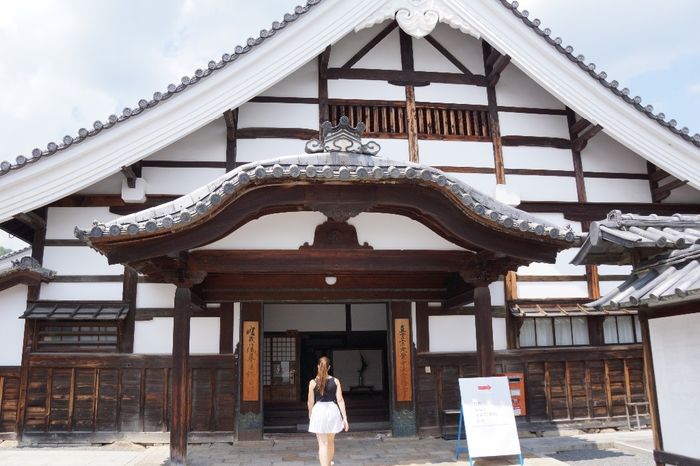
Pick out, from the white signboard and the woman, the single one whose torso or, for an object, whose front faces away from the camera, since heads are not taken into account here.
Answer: the woman

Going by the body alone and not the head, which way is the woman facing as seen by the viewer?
away from the camera

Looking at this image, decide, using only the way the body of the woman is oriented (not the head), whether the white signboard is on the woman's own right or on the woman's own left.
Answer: on the woman's own right

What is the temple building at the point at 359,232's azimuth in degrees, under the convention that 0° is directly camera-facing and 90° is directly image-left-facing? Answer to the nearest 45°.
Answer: approximately 0°

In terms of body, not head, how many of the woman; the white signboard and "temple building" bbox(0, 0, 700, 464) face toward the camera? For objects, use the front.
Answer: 2

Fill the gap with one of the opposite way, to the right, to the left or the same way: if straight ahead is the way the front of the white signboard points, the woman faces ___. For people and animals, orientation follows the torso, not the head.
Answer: the opposite way

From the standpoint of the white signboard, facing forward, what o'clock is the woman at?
The woman is roughly at 2 o'clock from the white signboard.

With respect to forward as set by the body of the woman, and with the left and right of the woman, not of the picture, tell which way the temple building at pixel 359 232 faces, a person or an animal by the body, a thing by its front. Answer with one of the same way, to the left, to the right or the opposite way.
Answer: the opposite way

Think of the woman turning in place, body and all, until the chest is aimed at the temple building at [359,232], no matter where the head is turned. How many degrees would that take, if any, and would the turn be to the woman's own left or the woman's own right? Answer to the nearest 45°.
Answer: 0° — they already face it
